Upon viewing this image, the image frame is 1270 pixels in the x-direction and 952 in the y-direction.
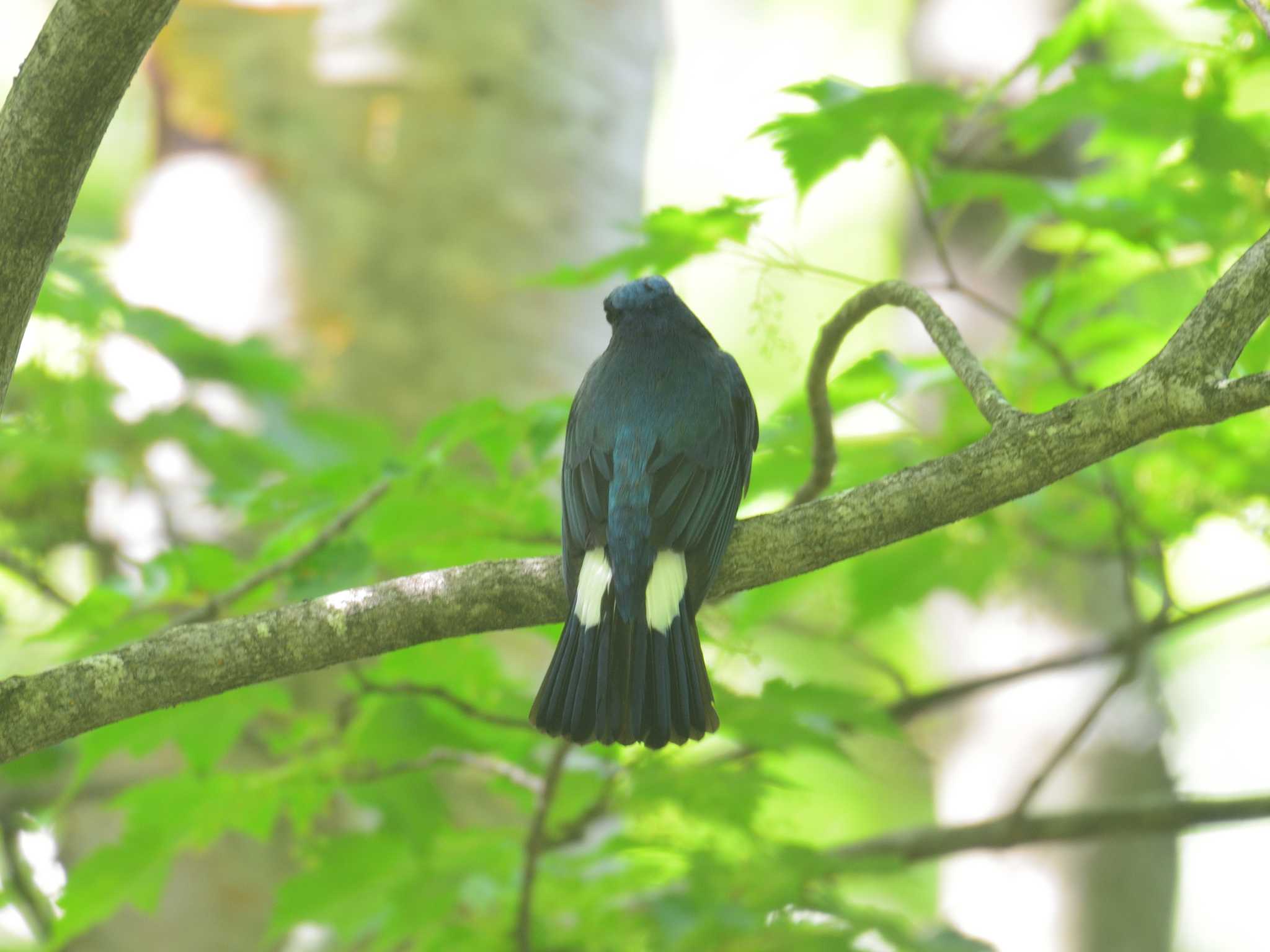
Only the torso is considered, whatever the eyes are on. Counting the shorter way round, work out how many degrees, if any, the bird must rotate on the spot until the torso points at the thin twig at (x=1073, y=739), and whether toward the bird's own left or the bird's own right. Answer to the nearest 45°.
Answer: approximately 45° to the bird's own right

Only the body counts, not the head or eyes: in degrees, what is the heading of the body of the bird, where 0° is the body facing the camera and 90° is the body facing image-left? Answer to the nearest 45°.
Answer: approximately 180°
